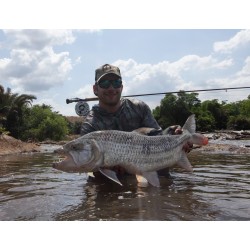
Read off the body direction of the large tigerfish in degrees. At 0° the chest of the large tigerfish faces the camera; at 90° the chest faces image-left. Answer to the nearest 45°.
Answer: approximately 90°
